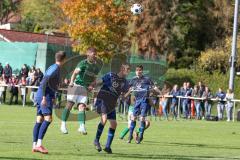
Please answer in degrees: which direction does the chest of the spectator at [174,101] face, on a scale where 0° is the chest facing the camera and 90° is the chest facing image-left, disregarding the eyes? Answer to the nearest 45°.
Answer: approximately 0°

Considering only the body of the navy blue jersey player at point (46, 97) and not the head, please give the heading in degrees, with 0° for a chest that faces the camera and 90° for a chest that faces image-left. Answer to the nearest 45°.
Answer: approximately 270°

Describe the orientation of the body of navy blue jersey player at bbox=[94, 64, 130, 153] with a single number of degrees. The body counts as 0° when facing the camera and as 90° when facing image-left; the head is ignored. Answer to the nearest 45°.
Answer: approximately 315°

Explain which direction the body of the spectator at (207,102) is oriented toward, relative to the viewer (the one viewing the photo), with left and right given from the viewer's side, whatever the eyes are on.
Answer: facing the viewer

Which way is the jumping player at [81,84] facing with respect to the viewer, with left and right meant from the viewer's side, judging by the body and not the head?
facing the viewer and to the right of the viewer

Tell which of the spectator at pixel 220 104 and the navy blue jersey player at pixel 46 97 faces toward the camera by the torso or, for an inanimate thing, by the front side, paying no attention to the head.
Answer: the spectator

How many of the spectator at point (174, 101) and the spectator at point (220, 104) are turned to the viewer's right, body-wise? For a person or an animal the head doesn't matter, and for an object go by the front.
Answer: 0

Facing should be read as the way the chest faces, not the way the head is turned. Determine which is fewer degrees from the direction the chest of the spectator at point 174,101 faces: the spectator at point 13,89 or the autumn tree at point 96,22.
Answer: the spectator

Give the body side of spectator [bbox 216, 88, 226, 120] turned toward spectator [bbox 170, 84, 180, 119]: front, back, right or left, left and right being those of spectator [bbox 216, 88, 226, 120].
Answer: right

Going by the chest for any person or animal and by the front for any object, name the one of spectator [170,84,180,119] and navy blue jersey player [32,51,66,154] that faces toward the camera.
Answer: the spectator

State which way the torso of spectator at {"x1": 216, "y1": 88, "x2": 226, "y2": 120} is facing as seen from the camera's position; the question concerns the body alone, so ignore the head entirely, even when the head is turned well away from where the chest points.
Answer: toward the camera

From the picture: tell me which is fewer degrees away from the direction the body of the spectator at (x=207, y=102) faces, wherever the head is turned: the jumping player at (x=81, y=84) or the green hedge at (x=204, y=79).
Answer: the jumping player

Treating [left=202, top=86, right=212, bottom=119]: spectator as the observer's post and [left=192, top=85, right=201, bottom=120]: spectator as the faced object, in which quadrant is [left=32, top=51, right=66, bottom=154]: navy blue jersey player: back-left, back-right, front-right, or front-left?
front-left

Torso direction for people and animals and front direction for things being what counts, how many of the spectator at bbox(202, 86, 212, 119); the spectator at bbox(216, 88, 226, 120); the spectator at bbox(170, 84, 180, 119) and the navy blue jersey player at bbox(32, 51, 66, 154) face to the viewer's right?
1
